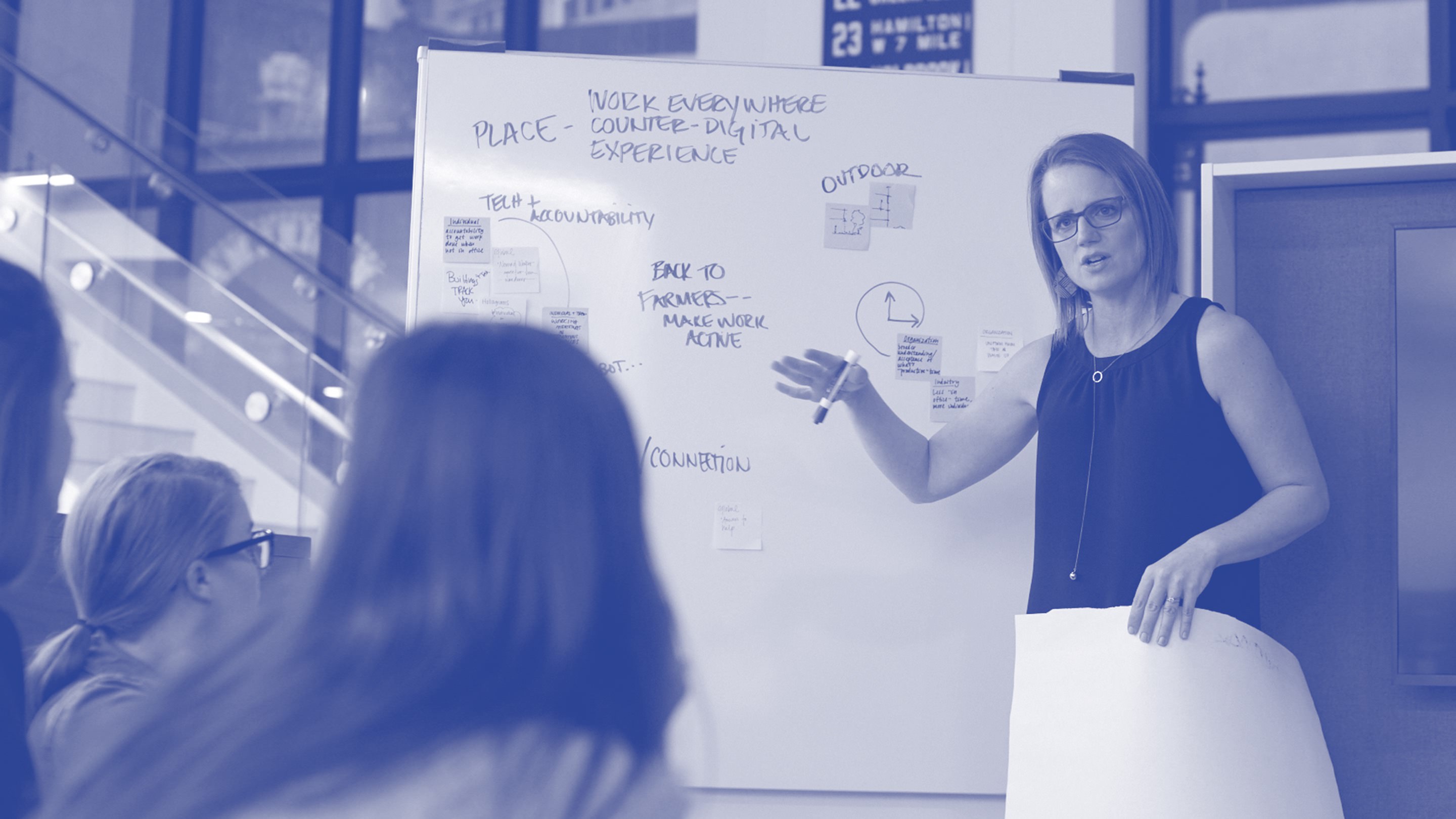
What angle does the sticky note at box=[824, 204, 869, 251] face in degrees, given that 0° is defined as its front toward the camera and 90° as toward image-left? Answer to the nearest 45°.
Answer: approximately 0°

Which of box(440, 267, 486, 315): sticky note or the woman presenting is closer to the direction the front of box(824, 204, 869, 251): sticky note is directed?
the woman presenting

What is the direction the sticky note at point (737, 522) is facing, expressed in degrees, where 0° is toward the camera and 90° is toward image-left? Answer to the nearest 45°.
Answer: approximately 0°

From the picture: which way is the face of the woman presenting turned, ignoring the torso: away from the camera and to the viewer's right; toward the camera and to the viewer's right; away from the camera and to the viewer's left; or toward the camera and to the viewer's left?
toward the camera and to the viewer's left

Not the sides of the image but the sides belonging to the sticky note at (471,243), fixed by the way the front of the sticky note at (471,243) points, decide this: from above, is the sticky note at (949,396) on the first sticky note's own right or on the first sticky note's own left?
on the first sticky note's own left

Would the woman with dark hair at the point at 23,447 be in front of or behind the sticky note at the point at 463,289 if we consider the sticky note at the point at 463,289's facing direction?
in front

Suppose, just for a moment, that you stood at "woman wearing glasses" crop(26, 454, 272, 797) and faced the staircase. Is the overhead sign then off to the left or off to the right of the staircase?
right

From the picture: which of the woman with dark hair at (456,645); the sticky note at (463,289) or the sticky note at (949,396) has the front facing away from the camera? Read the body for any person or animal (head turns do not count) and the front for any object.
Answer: the woman with dark hair

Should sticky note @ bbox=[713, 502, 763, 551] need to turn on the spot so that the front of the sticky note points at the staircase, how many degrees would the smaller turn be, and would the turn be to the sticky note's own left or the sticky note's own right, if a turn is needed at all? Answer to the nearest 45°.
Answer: approximately 135° to the sticky note's own right
